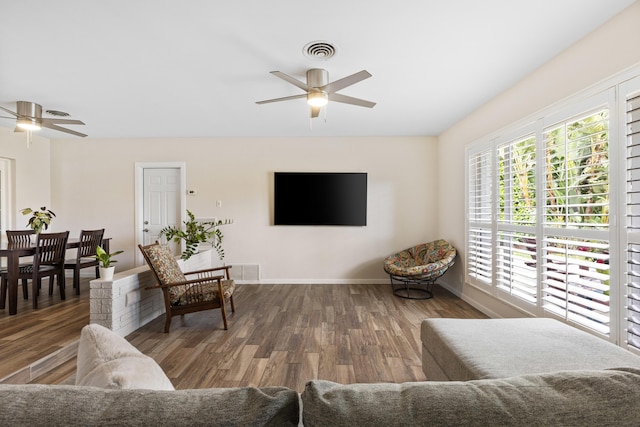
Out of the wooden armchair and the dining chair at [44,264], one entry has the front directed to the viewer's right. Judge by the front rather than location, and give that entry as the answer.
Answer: the wooden armchair

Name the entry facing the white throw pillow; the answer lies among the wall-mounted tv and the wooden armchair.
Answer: the wall-mounted tv

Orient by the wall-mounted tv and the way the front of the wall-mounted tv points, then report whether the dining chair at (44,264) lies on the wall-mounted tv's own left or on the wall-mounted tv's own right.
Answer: on the wall-mounted tv's own right

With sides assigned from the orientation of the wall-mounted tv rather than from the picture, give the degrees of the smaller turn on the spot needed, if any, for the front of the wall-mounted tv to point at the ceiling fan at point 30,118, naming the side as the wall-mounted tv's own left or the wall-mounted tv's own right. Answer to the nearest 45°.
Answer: approximately 45° to the wall-mounted tv's own right

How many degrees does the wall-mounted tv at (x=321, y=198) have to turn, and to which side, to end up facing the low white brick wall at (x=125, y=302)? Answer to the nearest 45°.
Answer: approximately 45° to its right

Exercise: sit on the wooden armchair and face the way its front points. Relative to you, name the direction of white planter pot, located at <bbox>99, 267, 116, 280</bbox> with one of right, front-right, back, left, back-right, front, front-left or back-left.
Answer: back

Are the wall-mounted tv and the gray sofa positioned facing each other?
yes

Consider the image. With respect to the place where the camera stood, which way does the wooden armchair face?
facing to the right of the viewer

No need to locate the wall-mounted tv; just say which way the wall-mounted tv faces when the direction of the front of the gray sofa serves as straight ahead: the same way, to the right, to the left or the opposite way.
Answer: the opposite way

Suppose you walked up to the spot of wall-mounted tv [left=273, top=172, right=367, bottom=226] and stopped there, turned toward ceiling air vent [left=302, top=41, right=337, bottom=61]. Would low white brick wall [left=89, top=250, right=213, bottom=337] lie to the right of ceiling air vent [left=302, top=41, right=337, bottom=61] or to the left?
right

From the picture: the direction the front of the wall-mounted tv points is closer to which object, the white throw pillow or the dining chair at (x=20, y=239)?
the white throw pillow

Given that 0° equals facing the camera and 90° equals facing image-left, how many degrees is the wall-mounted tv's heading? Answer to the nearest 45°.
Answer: approximately 0°
